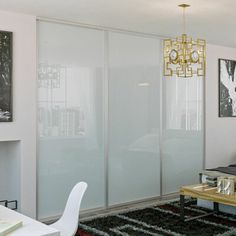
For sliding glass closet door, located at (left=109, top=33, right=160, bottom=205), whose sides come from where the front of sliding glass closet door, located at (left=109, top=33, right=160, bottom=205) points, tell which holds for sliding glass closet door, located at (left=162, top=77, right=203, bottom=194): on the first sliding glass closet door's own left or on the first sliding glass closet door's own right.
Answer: on the first sliding glass closet door's own left

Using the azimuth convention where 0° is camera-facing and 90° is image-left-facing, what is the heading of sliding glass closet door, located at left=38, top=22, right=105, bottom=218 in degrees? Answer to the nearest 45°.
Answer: approximately 315°

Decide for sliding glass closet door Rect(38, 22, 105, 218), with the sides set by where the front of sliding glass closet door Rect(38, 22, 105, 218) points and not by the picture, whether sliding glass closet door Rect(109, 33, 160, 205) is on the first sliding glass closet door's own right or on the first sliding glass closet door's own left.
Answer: on the first sliding glass closet door's own left

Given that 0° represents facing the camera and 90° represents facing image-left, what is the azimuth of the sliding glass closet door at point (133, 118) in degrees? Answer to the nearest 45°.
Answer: approximately 315°

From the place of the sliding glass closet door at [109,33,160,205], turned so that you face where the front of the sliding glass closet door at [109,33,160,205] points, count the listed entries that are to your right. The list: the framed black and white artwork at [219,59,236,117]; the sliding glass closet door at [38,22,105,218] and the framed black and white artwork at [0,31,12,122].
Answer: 2

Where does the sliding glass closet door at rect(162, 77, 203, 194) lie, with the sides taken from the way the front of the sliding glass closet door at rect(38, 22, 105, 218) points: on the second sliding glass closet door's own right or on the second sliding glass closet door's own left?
on the second sliding glass closet door's own left
